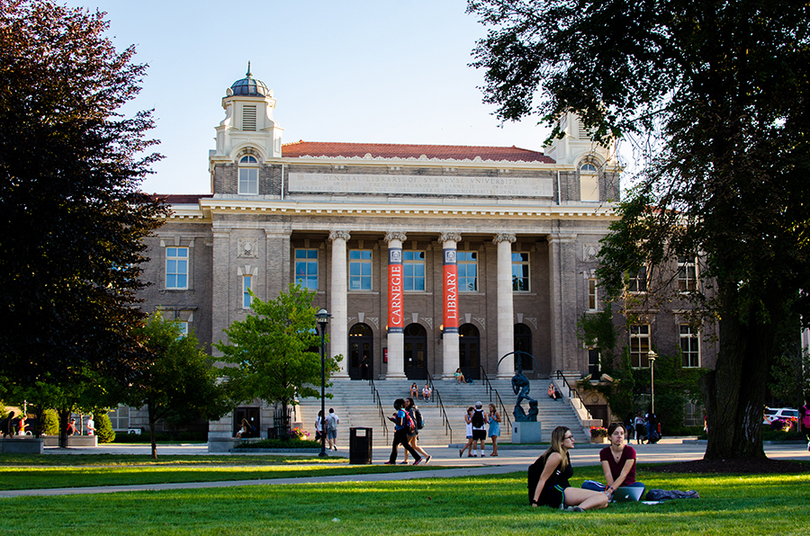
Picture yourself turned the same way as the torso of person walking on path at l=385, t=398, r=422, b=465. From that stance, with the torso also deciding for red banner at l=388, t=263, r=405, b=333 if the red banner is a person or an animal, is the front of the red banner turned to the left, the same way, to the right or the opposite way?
to the left

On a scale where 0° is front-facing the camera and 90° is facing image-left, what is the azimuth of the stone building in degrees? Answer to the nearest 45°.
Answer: approximately 0°

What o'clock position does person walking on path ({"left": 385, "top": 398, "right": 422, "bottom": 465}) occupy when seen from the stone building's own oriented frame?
The person walking on path is roughly at 12 o'clock from the stone building.

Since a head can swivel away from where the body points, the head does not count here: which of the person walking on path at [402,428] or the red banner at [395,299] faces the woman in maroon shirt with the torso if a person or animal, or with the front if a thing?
the red banner

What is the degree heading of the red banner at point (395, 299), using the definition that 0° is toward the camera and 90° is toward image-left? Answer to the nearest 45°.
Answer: approximately 0°

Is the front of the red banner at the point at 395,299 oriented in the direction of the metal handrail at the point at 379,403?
yes

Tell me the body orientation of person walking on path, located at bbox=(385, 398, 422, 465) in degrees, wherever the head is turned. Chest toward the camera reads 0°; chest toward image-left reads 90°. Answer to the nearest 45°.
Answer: approximately 90°

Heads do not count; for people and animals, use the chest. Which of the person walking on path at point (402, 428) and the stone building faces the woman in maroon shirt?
the stone building
